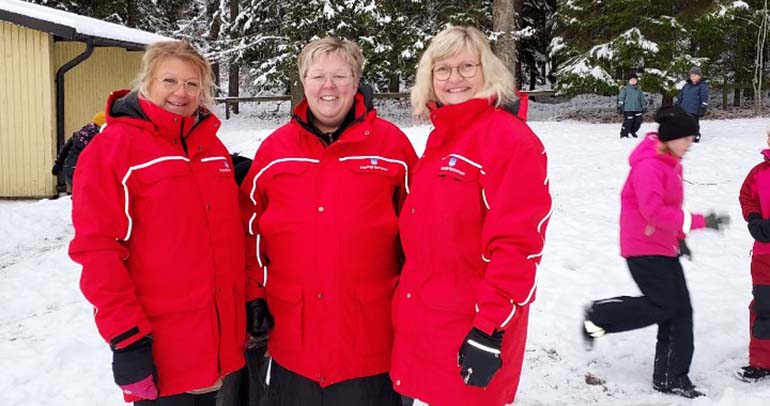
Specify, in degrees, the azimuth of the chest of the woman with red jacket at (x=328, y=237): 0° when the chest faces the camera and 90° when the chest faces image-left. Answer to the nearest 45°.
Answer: approximately 0°

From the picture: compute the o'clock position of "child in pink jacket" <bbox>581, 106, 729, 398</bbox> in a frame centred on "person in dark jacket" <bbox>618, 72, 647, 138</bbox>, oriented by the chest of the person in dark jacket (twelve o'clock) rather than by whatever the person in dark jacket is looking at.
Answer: The child in pink jacket is roughly at 12 o'clock from the person in dark jacket.

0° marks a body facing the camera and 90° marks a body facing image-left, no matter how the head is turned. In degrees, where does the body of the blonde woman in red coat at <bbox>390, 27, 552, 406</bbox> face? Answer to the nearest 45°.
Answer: approximately 45°

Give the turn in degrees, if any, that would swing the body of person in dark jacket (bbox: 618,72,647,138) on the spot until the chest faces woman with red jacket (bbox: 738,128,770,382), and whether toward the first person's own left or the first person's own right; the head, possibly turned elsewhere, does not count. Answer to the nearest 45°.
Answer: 0° — they already face them

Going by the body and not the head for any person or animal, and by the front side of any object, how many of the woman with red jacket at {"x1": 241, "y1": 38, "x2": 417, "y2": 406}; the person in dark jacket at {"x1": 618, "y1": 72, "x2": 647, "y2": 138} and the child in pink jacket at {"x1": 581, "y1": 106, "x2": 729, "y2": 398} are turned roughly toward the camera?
2

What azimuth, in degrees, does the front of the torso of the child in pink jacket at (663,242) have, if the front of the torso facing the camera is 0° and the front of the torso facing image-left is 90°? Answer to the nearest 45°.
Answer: approximately 270°

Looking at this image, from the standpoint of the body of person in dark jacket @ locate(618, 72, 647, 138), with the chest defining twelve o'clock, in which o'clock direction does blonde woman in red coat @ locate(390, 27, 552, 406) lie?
The blonde woman in red coat is roughly at 12 o'clock from the person in dark jacket.

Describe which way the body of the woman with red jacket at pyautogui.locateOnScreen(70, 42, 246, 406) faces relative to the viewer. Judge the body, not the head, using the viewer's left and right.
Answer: facing the viewer and to the right of the viewer

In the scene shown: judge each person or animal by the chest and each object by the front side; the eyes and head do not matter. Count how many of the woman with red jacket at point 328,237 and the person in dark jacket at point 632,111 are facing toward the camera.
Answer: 2

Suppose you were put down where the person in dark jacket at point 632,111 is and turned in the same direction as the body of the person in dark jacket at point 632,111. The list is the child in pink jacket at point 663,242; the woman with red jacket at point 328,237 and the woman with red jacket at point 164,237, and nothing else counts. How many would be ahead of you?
3

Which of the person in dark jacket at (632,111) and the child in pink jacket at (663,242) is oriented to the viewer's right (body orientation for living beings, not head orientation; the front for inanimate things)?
the child in pink jacket
